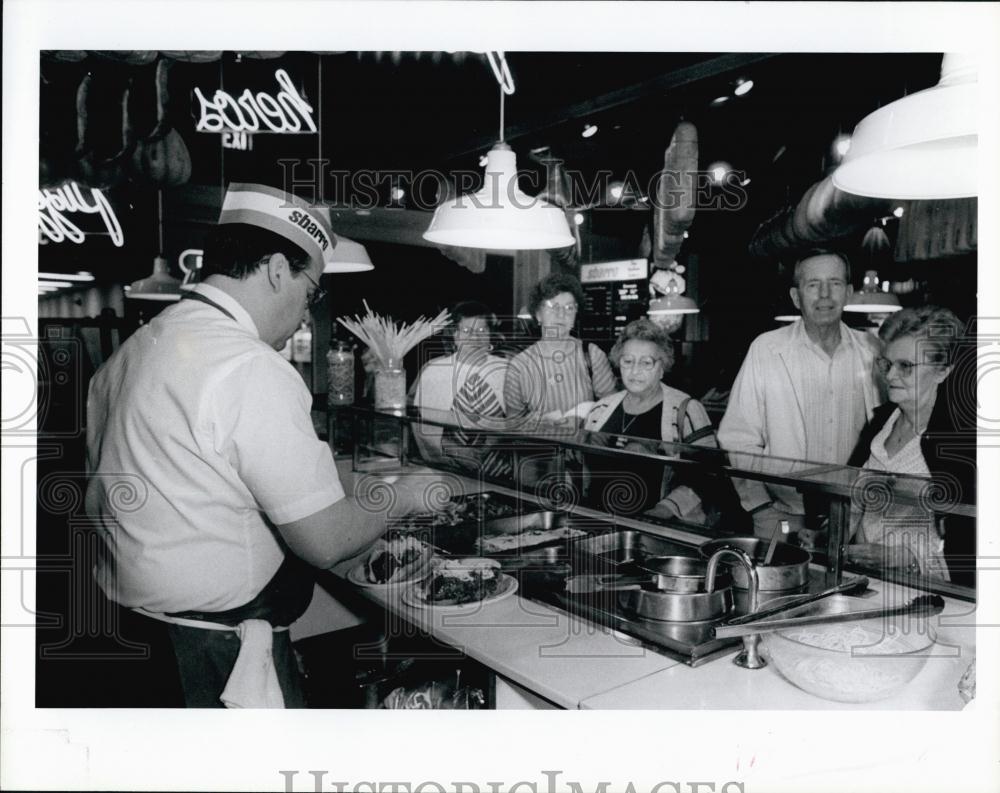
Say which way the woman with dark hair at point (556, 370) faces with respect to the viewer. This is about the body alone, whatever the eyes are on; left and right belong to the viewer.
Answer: facing the viewer

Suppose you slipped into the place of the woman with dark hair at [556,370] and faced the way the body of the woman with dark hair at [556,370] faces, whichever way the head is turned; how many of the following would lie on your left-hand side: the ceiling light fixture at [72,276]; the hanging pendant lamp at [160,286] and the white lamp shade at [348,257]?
0

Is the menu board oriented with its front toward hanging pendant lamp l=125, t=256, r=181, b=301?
no

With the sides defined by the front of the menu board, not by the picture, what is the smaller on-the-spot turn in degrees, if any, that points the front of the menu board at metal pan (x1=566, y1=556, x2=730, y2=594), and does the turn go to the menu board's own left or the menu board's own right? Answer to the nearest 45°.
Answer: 0° — it already faces it

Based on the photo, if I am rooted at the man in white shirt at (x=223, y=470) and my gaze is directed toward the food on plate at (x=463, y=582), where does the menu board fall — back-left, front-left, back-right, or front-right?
front-left

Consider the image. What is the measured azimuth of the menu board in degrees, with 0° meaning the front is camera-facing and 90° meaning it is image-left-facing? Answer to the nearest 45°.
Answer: approximately 0°

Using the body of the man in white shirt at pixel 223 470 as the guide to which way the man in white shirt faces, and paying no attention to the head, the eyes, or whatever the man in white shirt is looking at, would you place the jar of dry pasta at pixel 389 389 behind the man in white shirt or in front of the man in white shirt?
in front

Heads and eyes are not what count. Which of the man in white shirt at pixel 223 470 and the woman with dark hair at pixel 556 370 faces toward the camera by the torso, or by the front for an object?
the woman with dark hair

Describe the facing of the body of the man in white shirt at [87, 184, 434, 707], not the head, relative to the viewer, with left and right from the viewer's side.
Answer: facing away from the viewer and to the right of the viewer

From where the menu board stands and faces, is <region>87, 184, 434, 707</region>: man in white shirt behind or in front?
in front

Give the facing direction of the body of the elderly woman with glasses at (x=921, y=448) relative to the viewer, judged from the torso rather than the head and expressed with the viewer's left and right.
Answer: facing the viewer and to the left of the viewer

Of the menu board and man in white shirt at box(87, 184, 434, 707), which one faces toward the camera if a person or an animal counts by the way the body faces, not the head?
the menu board

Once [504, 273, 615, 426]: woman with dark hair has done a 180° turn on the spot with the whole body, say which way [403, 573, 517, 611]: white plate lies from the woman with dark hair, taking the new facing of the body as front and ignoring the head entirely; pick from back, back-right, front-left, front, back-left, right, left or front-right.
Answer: back

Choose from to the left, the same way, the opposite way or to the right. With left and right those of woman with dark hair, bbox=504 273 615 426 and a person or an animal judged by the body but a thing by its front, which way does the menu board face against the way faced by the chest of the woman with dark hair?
the same way
